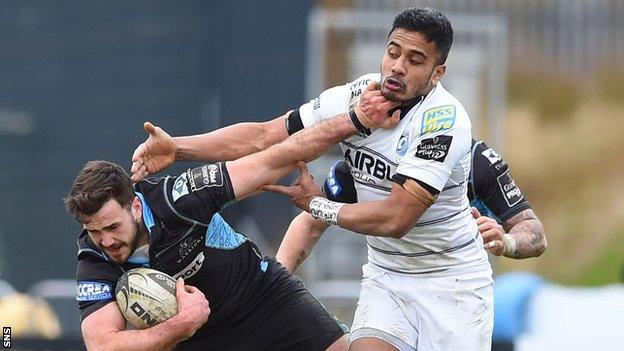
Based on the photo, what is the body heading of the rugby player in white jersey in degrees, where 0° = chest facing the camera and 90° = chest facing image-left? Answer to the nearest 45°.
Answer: approximately 45°
